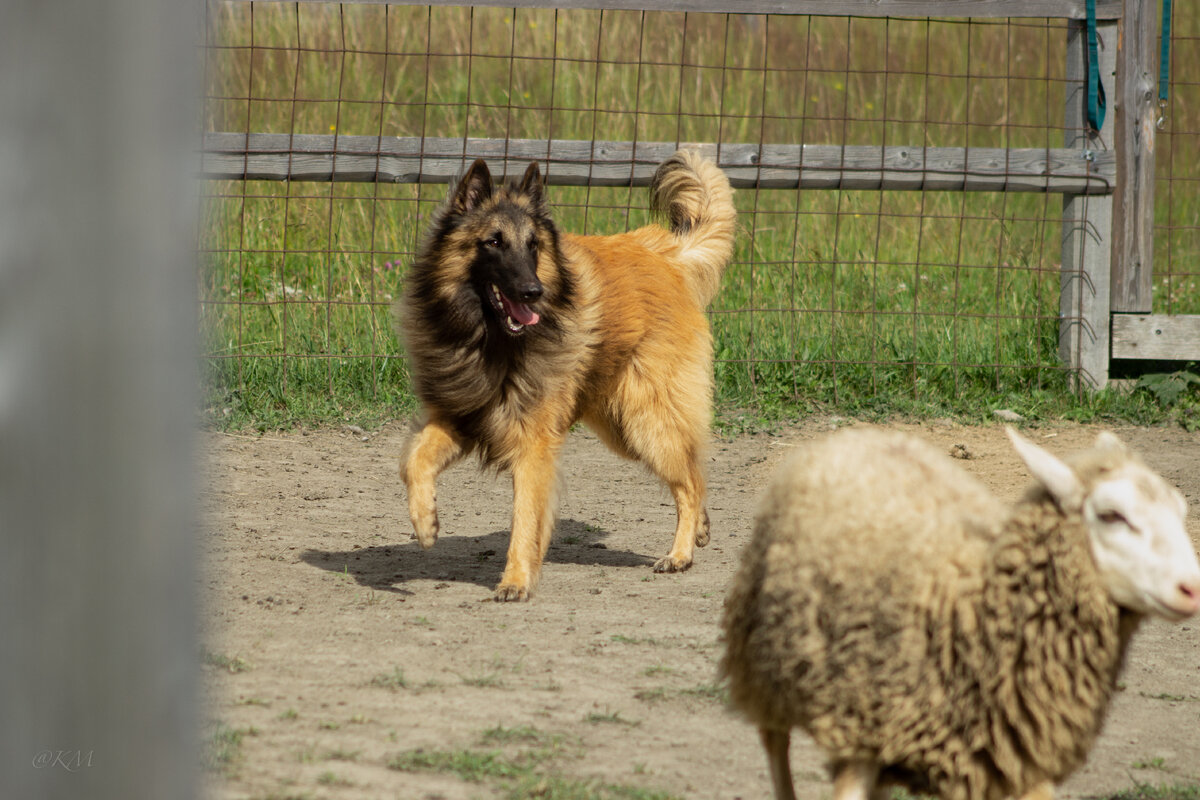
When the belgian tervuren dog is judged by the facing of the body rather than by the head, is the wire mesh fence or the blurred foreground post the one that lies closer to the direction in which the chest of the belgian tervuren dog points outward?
the blurred foreground post

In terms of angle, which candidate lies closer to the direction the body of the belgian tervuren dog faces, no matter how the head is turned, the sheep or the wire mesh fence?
the sheep

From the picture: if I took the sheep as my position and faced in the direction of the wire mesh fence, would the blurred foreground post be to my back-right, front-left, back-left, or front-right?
back-left

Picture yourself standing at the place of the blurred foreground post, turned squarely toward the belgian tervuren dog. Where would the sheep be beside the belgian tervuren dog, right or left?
right

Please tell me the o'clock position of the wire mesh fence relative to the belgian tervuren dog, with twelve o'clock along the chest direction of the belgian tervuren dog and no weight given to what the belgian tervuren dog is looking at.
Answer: The wire mesh fence is roughly at 5 o'clock from the belgian tervuren dog.

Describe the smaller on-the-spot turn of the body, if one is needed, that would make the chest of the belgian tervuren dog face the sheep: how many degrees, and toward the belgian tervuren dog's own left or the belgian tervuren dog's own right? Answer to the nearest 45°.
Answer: approximately 45° to the belgian tervuren dog's own left

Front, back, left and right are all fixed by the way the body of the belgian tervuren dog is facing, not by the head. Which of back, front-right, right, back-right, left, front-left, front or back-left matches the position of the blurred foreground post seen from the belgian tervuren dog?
front-left

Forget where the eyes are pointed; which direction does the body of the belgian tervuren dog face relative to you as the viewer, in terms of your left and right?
facing the viewer and to the left of the viewer
